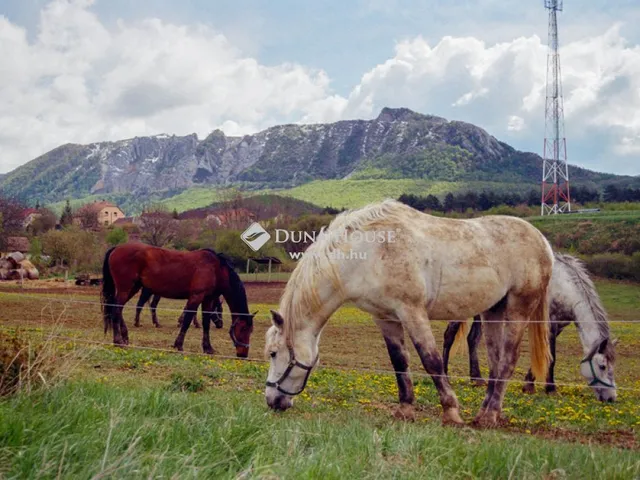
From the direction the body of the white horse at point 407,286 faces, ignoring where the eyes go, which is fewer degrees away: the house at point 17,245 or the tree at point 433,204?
the house

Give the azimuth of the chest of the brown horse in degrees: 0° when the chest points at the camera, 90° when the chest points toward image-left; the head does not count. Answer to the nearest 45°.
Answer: approximately 270°

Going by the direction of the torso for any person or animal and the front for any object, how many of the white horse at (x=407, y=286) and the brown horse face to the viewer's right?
1

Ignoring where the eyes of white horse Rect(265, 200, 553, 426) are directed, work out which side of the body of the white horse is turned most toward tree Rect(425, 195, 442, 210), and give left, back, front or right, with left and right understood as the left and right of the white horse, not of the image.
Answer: right

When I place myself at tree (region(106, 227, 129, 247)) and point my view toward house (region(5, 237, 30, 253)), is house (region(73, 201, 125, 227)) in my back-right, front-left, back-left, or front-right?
front-right

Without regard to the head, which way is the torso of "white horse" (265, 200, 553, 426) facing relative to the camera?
to the viewer's left

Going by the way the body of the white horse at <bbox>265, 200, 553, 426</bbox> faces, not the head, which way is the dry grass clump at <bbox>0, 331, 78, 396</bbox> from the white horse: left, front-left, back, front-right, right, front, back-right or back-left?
front-left

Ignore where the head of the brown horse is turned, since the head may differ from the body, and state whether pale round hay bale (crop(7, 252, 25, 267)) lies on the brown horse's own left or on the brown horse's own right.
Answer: on the brown horse's own left

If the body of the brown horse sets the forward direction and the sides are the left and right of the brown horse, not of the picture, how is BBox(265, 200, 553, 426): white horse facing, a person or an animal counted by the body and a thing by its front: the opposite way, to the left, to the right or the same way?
the opposite way
